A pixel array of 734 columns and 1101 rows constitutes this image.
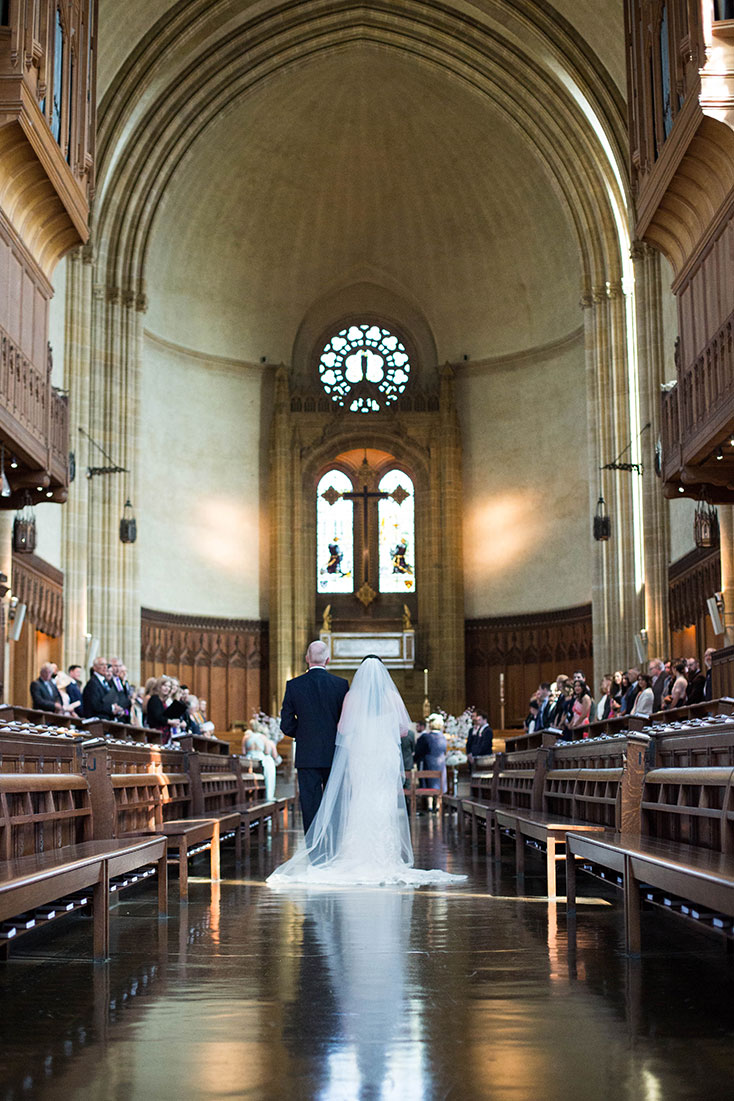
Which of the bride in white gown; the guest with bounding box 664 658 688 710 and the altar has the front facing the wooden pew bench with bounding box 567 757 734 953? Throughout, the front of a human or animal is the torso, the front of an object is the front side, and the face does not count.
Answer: the altar

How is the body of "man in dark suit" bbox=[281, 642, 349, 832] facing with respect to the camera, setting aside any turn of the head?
away from the camera

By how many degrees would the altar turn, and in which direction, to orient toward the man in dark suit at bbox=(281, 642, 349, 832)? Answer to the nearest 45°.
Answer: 0° — it already faces them

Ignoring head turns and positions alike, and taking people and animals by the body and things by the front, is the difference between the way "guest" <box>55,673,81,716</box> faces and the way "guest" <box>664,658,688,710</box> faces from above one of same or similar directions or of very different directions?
very different directions

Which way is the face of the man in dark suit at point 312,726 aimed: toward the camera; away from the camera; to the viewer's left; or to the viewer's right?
away from the camera

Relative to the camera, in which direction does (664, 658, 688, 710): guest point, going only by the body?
to the viewer's left

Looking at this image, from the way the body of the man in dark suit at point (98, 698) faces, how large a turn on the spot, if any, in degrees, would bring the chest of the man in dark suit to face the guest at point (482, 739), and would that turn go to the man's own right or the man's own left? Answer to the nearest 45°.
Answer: approximately 90° to the man's own left

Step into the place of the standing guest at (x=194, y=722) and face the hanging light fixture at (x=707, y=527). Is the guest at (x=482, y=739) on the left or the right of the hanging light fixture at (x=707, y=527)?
left

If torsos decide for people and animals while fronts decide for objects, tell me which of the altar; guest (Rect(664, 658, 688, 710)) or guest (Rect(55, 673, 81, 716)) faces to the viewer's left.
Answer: guest (Rect(664, 658, 688, 710))

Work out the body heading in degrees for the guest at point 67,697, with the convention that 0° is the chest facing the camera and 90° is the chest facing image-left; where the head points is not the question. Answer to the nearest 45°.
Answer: approximately 270°

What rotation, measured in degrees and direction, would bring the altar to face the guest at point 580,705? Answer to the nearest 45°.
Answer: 0° — it already faces them

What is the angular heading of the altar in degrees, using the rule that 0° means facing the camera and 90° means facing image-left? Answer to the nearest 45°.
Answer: approximately 0°
